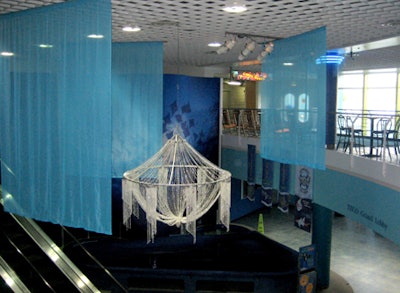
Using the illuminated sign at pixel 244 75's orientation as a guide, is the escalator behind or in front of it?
in front

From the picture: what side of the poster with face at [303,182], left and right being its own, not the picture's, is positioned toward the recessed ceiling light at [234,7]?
front

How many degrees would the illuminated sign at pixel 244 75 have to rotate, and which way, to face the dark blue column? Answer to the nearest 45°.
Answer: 0° — it already faces it

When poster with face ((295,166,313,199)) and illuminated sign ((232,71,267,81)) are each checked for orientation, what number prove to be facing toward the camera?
2

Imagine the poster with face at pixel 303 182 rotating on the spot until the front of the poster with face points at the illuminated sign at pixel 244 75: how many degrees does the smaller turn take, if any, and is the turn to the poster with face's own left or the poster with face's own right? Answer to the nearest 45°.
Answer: approximately 180°

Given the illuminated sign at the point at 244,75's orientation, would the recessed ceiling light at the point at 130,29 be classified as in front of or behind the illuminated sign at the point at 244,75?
in front

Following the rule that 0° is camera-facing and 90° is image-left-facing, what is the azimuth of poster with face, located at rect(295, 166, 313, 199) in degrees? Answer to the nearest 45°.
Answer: approximately 0°

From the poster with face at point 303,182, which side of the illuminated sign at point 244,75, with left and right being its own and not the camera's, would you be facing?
front

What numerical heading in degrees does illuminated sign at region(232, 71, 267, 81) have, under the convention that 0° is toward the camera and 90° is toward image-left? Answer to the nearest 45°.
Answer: approximately 0°

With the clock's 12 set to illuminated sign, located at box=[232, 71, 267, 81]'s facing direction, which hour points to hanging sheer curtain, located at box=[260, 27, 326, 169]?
The hanging sheer curtain is roughly at 12 o'clock from the illuminated sign.
